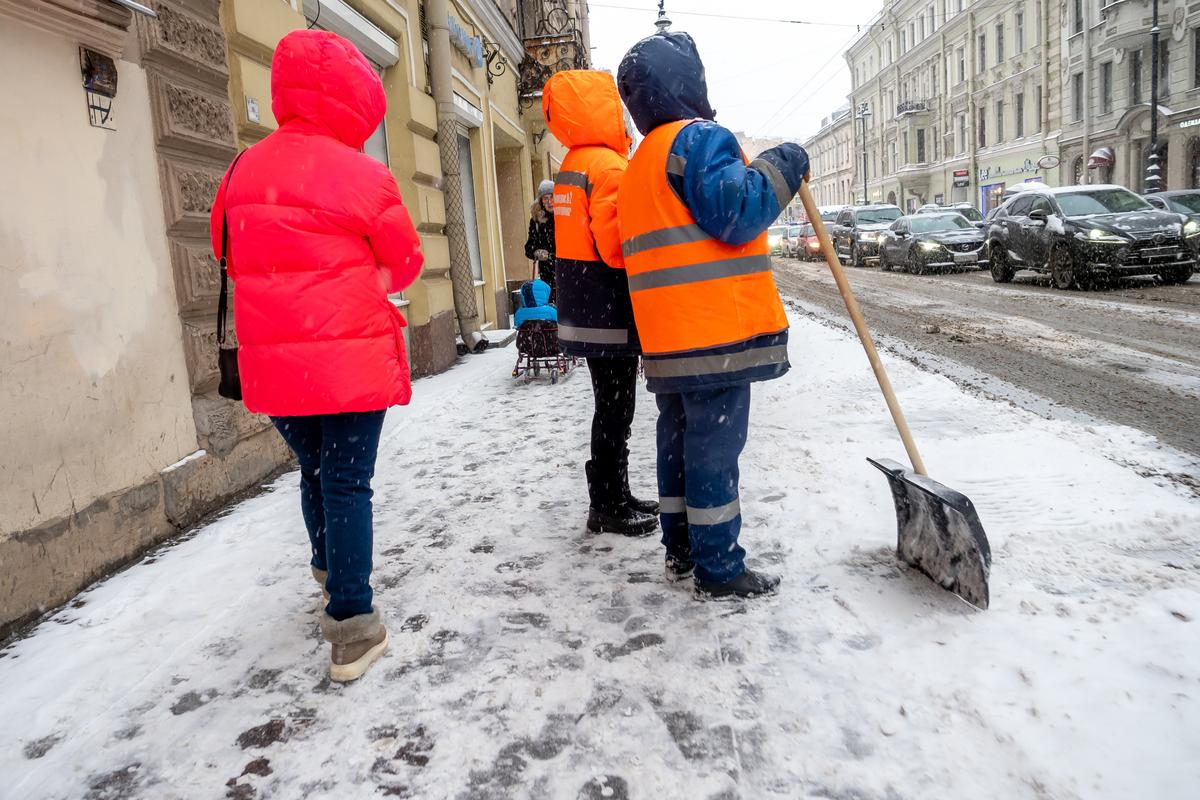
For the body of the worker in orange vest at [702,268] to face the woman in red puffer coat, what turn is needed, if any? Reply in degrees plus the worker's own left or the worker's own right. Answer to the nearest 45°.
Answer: approximately 135° to the worker's own left

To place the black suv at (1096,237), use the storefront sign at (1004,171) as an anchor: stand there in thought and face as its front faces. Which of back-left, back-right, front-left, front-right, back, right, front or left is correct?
front-left

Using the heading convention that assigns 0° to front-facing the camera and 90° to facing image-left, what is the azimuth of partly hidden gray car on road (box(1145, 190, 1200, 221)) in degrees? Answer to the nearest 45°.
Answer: approximately 315°

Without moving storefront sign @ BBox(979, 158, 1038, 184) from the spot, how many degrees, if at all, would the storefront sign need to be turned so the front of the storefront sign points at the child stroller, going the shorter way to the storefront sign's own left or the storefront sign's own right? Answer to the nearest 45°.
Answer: approximately 45° to the storefront sign's own left

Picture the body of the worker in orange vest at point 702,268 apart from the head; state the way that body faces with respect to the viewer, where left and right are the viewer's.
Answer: facing away from the viewer and to the right of the viewer

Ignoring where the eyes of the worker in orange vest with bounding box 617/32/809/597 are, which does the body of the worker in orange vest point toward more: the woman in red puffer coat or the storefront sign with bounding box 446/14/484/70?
the storefront sign

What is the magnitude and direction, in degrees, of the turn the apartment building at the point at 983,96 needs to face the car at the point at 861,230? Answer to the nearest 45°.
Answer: approximately 45° to its left

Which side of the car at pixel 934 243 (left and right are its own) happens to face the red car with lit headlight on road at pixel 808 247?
back

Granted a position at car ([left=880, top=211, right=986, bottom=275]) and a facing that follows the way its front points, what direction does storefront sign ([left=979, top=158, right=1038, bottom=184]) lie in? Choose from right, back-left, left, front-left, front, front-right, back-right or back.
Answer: back-left

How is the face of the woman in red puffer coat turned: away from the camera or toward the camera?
away from the camera
